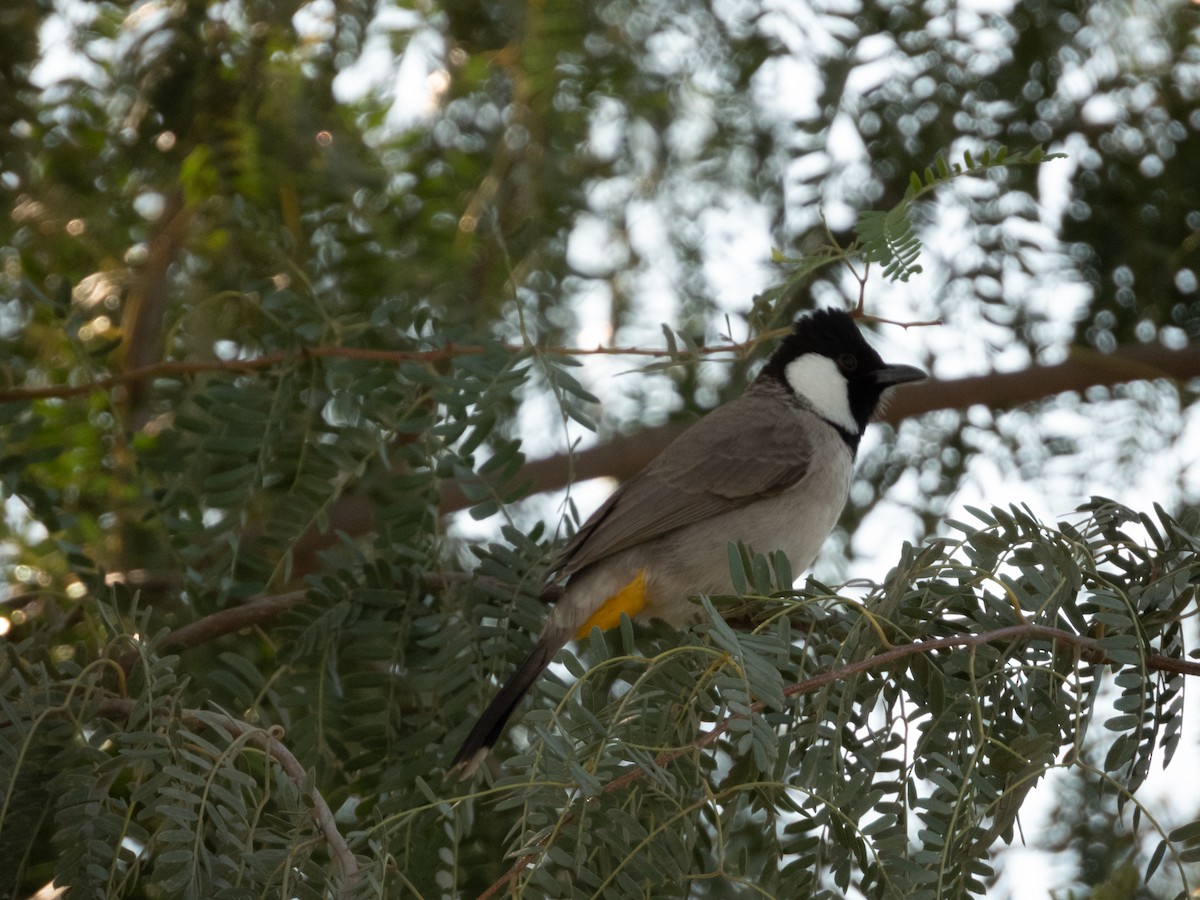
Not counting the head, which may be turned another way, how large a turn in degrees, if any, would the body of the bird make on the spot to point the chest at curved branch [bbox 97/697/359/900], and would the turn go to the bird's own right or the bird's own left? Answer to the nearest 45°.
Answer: approximately 180°

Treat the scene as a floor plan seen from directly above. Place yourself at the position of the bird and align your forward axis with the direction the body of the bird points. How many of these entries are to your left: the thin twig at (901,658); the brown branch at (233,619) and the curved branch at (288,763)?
0

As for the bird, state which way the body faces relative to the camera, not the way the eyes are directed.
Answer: to the viewer's right

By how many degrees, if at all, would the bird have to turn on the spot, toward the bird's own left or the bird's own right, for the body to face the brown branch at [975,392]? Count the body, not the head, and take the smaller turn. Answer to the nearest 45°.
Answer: approximately 45° to the bird's own left
